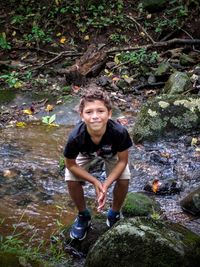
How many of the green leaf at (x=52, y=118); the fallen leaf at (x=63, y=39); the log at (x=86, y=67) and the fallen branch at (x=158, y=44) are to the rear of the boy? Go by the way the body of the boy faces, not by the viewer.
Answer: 4

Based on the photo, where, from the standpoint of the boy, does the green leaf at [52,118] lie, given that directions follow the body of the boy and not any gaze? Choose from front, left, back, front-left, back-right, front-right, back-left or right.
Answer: back

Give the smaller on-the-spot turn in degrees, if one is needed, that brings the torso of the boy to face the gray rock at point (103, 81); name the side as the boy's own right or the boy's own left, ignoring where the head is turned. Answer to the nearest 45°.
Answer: approximately 180°

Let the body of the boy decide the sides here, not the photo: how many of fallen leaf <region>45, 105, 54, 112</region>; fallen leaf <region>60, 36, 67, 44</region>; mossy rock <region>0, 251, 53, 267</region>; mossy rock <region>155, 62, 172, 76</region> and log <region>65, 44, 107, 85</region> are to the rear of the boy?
4

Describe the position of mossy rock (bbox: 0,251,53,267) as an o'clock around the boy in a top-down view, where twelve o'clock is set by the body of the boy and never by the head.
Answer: The mossy rock is roughly at 1 o'clock from the boy.

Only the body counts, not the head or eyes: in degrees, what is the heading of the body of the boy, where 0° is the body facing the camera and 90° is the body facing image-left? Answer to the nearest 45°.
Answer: approximately 0°

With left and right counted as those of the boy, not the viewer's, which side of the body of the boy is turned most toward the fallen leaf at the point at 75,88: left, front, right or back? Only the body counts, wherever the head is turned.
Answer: back

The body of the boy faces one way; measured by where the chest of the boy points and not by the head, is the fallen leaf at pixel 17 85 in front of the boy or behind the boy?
behind

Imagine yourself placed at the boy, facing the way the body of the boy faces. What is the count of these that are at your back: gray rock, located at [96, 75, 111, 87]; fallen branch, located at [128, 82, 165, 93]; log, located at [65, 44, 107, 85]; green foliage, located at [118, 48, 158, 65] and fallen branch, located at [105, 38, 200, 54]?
5

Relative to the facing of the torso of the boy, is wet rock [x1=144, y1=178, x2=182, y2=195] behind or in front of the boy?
behind

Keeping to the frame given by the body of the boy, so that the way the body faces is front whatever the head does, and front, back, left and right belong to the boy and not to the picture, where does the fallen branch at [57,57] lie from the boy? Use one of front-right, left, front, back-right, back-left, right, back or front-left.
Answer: back

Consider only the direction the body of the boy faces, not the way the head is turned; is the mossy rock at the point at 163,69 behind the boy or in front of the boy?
behind

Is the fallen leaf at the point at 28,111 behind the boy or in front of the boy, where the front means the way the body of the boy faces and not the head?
behind
